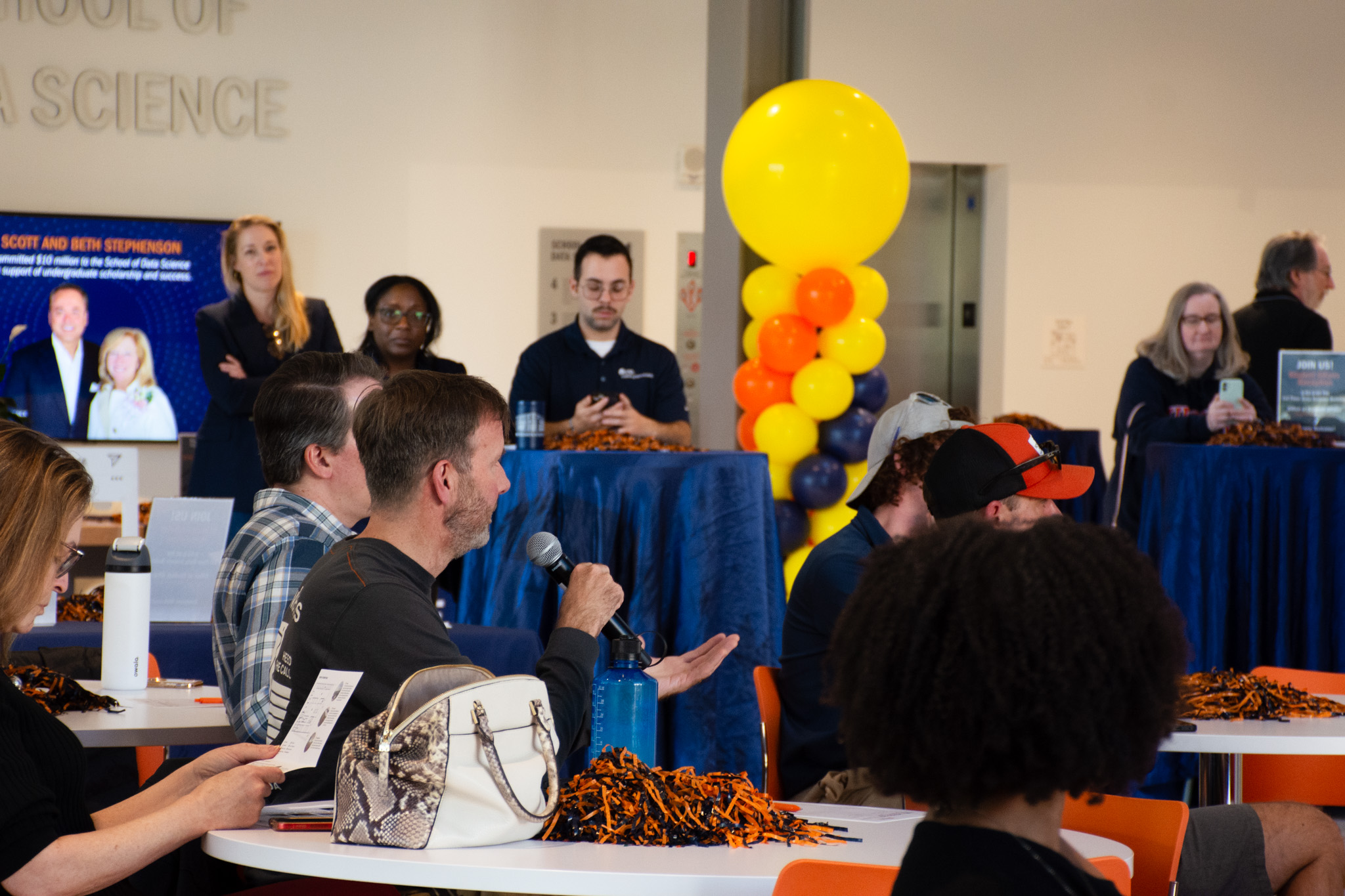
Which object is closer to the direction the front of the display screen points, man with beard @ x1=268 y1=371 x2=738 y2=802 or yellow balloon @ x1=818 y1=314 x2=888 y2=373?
the man with beard

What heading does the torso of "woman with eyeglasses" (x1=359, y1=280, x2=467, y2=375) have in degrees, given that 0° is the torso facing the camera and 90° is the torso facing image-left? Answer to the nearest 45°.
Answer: approximately 0°

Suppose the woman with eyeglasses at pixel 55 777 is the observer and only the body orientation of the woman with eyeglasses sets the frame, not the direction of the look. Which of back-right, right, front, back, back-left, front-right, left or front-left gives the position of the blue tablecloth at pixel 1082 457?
front-left

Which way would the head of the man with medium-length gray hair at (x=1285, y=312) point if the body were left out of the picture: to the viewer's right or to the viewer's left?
to the viewer's right

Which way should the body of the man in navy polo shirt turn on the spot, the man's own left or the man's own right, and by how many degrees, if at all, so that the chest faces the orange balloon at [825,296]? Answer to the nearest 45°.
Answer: approximately 90° to the man's own left

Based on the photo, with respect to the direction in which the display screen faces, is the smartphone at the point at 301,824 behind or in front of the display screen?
in front

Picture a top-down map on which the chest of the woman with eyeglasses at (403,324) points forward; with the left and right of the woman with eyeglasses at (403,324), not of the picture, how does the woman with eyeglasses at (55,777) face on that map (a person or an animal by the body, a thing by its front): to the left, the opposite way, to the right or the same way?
to the left

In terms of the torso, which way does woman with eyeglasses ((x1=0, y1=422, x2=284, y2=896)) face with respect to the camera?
to the viewer's right

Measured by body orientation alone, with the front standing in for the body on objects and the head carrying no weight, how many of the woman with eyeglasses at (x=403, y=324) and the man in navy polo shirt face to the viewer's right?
0
